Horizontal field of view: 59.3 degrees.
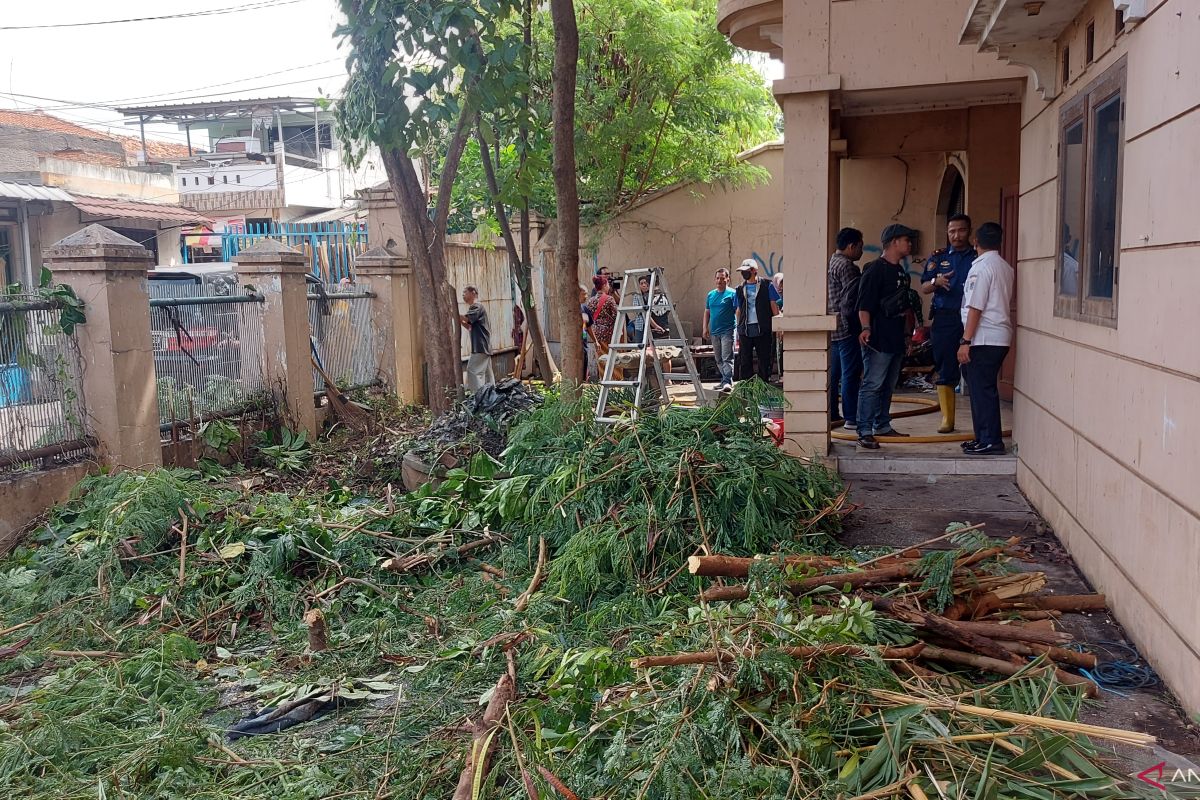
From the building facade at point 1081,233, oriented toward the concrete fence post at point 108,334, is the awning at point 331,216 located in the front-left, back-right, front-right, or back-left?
front-right

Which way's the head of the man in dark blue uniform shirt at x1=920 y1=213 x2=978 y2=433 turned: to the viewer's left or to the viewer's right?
to the viewer's right

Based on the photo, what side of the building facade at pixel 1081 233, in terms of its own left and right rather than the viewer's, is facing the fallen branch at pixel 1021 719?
left

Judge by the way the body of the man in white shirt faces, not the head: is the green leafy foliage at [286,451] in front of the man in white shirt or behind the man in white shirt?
in front

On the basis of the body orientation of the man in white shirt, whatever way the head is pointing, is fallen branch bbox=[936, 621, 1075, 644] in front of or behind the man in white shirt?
behind

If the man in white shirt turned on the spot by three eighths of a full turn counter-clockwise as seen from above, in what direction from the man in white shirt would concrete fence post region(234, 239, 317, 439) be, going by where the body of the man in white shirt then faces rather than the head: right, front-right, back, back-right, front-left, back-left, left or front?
right

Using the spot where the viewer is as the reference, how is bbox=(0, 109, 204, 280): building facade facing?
facing the viewer and to the right of the viewer

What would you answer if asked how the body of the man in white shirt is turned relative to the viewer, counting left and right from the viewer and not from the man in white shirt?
facing away from the viewer and to the left of the viewer

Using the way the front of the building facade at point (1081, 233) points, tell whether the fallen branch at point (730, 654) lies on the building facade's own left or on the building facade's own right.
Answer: on the building facade's own left

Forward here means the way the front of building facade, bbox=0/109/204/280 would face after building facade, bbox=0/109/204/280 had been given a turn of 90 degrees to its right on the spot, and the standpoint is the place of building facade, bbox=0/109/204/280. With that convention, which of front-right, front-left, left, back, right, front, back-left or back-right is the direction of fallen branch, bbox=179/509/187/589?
front-left

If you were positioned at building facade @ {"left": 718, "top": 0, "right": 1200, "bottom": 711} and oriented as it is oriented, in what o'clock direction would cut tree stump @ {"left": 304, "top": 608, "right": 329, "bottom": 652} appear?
The cut tree stump is roughly at 11 o'clock from the building facade.

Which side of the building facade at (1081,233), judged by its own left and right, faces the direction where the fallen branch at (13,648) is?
front

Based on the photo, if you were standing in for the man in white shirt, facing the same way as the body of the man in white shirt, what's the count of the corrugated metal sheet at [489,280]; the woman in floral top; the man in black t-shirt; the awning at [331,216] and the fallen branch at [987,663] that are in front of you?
4

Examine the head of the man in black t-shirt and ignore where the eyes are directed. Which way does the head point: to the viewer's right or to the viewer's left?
to the viewer's right

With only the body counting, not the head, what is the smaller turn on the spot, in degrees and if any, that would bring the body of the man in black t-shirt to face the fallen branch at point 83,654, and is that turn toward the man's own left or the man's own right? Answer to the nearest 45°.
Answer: approximately 90° to the man's own right

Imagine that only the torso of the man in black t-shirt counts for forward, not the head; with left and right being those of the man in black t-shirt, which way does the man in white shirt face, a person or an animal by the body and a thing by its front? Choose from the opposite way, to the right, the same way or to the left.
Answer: the opposite way

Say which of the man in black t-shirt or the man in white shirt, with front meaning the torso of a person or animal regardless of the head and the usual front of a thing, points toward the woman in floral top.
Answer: the man in white shirt

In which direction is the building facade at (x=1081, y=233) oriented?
to the viewer's left
